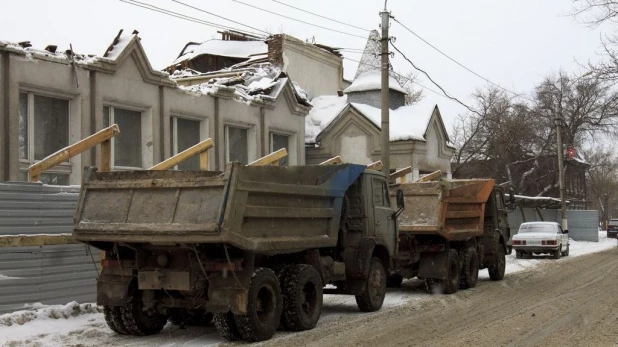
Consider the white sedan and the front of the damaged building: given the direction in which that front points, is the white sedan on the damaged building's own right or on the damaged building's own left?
on the damaged building's own left

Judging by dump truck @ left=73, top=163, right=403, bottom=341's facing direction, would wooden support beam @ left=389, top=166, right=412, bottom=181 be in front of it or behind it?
in front

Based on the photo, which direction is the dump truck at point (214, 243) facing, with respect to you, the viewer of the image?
facing away from the viewer and to the right of the viewer

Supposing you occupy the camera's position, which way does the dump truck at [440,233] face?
facing away from the viewer and to the right of the viewer

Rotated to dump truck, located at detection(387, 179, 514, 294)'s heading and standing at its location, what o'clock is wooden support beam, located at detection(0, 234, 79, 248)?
The wooden support beam is roughly at 6 o'clock from the dump truck.

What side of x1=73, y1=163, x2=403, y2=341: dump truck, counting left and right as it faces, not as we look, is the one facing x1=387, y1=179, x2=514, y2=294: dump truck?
front

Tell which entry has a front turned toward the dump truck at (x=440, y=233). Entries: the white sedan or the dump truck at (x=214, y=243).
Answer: the dump truck at (x=214, y=243)

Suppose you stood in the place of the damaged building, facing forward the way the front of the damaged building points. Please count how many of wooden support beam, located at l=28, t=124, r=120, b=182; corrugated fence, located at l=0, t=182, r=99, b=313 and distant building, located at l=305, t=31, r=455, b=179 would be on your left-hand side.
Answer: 1

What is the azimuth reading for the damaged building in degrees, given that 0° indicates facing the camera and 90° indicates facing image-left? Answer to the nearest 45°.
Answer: approximately 315°

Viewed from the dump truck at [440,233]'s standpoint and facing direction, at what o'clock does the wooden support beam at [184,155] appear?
The wooden support beam is roughly at 6 o'clock from the dump truck.
